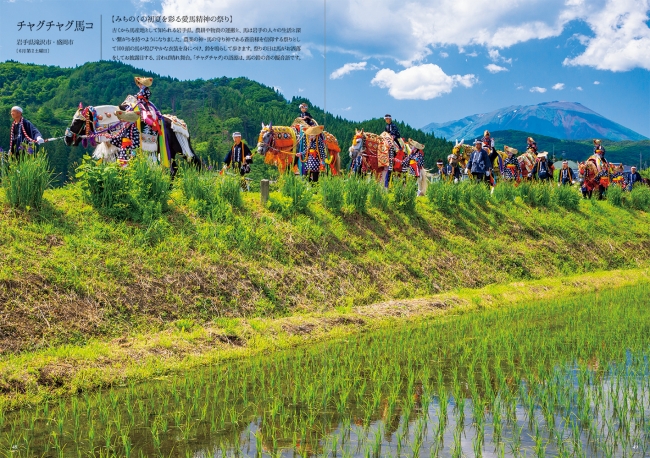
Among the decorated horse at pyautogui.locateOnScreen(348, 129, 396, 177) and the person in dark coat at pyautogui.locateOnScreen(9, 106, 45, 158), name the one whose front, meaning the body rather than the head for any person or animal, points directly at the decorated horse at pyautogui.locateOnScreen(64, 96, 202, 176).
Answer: the decorated horse at pyautogui.locateOnScreen(348, 129, 396, 177)

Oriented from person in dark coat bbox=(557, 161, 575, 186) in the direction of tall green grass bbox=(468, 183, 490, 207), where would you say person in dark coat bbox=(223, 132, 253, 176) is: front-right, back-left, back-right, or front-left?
front-right

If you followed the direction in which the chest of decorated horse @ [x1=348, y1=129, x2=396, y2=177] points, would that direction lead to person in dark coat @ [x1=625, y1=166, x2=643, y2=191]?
no

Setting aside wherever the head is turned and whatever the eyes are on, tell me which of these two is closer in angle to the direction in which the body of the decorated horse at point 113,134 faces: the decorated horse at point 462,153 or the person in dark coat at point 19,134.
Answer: the person in dark coat

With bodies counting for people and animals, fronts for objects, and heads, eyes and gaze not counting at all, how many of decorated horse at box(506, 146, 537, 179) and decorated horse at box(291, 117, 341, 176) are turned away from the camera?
0

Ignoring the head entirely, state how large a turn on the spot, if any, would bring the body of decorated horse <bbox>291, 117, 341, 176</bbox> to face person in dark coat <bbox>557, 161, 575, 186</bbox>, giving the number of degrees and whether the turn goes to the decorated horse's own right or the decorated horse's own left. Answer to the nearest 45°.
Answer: approximately 180°

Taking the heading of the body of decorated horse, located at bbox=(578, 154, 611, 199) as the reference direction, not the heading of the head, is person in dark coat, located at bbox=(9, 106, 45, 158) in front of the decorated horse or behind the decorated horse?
in front

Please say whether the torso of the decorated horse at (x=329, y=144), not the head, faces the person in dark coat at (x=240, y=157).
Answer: yes

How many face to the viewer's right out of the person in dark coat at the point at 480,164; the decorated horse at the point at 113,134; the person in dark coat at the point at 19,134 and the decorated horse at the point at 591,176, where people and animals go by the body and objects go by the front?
0

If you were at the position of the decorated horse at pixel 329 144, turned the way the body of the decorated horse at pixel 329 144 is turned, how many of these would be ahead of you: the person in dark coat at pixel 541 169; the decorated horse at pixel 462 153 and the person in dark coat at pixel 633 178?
0

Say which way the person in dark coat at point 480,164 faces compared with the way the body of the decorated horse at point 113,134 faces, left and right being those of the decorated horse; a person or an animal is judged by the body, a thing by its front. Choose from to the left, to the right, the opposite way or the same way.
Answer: the same way

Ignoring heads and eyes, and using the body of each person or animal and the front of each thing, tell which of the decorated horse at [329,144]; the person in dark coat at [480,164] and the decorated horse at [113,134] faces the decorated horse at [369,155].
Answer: the person in dark coat

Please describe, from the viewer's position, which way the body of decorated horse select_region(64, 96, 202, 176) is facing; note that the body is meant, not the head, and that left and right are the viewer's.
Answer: facing to the left of the viewer

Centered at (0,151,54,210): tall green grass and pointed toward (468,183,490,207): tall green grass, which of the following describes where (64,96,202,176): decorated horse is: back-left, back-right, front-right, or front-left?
front-left

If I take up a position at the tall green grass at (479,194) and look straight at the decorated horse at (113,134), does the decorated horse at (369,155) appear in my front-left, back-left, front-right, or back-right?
front-right

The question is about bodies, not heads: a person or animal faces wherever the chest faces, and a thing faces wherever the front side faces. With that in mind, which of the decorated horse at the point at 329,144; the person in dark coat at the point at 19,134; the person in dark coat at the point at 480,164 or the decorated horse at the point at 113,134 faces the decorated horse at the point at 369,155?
the person in dark coat at the point at 480,164

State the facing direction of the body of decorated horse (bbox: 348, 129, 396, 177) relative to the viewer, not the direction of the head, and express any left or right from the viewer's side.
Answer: facing the viewer and to the left of the viewer

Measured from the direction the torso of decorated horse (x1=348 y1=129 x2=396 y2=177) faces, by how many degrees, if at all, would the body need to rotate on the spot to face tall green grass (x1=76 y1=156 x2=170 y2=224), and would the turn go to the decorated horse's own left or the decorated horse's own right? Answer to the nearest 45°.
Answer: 0° — it already faces it
